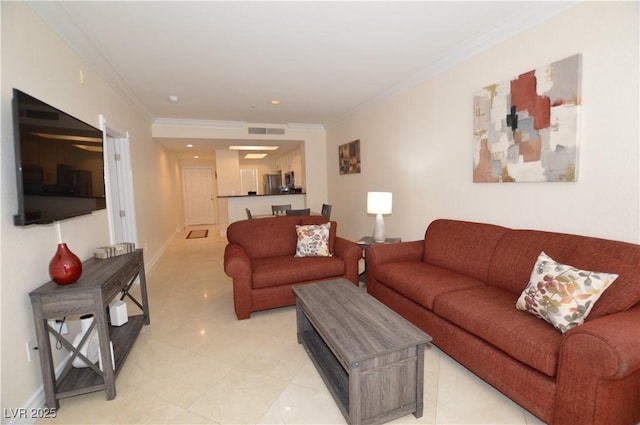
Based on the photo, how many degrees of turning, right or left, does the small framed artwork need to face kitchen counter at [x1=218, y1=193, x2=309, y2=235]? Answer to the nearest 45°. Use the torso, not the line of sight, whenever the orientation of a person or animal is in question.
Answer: approximately 90° to its right

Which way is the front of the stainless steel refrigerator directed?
toward the camera

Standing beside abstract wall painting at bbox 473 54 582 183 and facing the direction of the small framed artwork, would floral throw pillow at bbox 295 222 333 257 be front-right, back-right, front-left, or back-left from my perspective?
front-left

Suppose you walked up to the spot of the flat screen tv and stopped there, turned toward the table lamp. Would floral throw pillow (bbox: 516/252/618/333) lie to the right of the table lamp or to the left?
right

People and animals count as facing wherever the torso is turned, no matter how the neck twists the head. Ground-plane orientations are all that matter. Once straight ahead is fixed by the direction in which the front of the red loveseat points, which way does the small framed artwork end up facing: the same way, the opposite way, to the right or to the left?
to the right

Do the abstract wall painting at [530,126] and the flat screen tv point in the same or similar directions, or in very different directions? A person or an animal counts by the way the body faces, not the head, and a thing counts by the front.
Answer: very different directions

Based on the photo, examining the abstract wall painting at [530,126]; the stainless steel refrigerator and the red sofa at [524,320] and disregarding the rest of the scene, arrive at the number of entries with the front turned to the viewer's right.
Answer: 0

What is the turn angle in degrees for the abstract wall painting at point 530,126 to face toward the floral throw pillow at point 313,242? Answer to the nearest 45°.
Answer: approximately 45° to its right

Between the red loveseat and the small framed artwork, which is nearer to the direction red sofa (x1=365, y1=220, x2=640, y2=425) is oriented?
the red loveseat

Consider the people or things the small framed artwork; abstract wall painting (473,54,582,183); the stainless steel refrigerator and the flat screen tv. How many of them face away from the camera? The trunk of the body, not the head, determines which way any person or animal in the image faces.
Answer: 0

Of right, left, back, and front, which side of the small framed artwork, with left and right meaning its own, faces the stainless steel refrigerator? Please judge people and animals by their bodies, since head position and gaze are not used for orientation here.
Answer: right

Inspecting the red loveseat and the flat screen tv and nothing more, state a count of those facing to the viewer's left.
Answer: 0

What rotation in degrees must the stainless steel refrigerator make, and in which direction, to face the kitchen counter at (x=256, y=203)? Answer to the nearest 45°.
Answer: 0° — it already faces it

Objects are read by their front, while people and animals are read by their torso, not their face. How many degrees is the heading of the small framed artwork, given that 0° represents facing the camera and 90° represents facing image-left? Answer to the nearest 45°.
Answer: approximately 45°

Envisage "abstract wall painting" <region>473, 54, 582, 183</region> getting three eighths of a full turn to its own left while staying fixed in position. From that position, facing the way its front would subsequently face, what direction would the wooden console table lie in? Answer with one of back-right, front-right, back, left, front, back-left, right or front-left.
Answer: back-right

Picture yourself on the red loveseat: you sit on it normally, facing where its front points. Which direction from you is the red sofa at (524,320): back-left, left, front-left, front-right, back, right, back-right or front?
front

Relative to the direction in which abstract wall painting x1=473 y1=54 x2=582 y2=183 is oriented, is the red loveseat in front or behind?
in front

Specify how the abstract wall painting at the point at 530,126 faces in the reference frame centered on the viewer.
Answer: facing the viewer and to the left of the viewer

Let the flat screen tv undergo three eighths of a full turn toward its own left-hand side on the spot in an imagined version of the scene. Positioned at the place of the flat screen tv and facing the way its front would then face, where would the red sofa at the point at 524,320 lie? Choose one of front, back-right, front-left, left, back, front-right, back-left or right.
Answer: back-right
